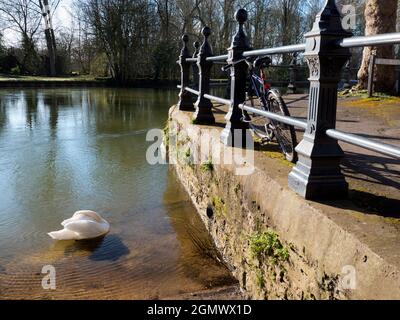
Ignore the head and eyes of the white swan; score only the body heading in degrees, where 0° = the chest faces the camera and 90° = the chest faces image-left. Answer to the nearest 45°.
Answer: approximately 270°

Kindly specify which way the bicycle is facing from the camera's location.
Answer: facing away from the viewer and to the left of the viewer

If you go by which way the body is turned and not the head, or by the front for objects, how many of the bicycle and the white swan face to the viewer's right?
1
